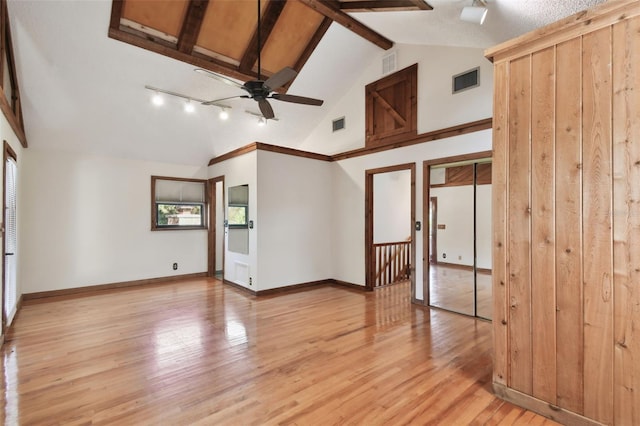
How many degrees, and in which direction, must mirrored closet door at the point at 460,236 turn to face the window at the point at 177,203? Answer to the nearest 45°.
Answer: approximately 45° to its right

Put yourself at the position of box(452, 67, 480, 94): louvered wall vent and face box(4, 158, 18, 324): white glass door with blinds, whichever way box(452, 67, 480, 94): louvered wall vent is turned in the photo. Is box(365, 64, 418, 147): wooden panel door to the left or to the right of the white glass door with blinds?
right

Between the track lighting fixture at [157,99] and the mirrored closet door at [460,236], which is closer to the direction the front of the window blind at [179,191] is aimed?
the track lighting fixture

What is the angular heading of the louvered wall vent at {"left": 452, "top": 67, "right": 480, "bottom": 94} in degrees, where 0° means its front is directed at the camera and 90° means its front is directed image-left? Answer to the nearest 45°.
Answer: approximately 45°

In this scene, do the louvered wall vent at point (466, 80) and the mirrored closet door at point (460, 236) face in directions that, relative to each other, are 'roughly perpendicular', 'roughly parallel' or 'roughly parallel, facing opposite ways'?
roughly parallel

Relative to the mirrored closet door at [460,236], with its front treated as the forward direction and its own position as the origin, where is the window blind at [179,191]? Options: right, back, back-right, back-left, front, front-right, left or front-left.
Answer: front-right

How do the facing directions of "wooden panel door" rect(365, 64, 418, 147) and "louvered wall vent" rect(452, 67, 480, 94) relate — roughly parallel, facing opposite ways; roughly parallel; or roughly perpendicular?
roughly parallel

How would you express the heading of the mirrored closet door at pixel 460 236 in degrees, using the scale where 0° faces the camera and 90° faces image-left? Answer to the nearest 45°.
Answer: approximately 45°

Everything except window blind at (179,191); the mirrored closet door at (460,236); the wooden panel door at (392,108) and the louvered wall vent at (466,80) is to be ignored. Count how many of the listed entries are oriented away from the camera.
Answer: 0

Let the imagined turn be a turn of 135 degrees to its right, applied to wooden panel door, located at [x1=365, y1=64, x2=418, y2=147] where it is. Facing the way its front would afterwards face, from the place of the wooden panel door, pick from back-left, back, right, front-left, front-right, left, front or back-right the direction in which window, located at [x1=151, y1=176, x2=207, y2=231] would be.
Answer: left

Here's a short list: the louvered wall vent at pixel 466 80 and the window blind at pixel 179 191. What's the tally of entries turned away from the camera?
0

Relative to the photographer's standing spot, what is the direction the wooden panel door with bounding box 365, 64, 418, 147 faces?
facing the viewer and to the left of the viewer

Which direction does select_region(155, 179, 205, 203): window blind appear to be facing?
toward the camera
